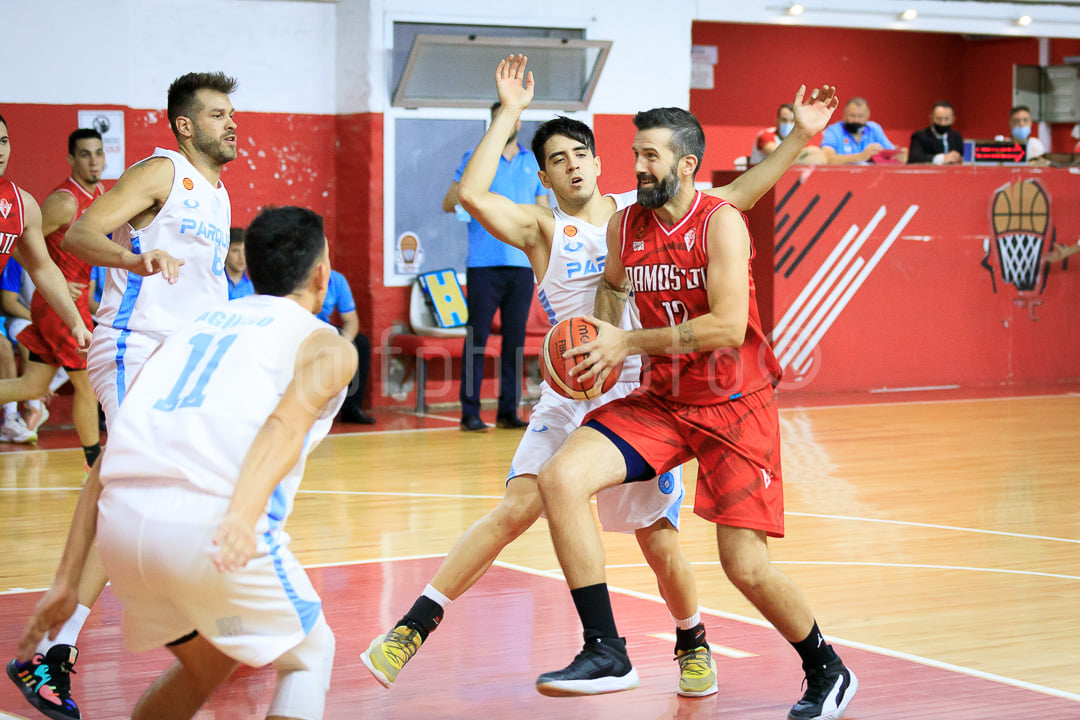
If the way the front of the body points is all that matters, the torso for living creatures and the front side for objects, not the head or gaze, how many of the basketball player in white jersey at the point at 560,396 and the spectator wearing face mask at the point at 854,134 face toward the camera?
2

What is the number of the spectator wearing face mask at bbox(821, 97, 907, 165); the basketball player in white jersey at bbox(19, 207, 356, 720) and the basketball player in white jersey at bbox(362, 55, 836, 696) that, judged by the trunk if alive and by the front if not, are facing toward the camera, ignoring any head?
2

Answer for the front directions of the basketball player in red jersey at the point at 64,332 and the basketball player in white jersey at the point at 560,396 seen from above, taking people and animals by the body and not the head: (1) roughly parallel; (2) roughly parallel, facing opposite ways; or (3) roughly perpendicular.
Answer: roughly perpendicular

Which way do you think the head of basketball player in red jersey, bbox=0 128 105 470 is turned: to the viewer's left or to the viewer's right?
to the viewer's right

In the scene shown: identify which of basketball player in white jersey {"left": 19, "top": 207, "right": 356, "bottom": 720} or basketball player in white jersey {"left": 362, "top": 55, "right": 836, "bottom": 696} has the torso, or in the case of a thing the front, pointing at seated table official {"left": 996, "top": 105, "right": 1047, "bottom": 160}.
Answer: basketball player in white jersey {"left": 19, "top": 207, "right": 356, "bottom": 720}

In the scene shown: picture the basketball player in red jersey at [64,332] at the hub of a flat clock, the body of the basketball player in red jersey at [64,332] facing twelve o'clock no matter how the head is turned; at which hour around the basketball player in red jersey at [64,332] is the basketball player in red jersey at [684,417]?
the basketball player in red jersey at [684,417] is roughly at 1 o'clock from the basketball player in red jersey at [64,332].

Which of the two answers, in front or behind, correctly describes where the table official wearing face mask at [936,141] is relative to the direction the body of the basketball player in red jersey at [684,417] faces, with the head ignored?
behind

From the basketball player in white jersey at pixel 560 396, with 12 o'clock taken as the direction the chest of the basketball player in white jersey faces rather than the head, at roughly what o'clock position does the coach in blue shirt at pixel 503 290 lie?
The coach in blue shirt is roughly at 6 o'clock from the basketball player in white jersey.

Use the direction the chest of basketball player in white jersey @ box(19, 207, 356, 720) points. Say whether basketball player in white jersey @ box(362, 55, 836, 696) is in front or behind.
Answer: in front

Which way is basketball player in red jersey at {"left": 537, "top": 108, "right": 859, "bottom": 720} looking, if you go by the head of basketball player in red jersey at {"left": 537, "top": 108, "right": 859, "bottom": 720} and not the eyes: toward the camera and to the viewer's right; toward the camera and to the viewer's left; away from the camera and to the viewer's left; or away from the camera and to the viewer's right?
toward the camera and to the viewer's left

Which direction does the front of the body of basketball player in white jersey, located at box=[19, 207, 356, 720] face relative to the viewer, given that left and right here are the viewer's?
facing away from the viewer and to the right of the viewer

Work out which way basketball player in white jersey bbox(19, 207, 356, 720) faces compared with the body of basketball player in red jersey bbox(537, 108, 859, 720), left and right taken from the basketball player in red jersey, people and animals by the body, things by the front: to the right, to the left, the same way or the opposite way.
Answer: the opposite way

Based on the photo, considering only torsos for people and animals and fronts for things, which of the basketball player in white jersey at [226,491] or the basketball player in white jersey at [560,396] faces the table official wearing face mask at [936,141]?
the basketball player in white jersey at [226,491]

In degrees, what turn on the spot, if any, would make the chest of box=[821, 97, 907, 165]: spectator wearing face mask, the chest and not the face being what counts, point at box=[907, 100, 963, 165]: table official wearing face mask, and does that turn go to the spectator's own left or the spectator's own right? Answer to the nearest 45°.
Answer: approximately 135° to the spectator's own left

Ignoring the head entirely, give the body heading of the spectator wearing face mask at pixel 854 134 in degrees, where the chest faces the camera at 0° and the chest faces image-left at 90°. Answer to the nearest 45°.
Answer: approximately 0°
